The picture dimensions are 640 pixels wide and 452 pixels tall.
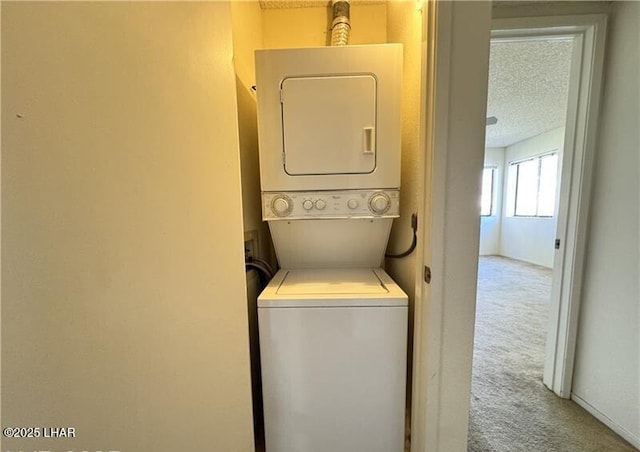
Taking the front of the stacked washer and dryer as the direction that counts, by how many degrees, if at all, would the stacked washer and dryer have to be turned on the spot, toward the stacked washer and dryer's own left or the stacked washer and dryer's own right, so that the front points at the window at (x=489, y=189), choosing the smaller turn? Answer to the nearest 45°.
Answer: approximately 135° to the stacked washer and dryer's own left

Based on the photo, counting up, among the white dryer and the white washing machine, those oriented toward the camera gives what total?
2

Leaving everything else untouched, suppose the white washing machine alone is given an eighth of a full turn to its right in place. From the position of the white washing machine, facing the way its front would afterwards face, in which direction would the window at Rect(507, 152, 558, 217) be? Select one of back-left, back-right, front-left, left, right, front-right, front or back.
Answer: back

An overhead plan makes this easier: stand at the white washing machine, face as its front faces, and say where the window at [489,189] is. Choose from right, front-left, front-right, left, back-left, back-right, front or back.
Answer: back-left

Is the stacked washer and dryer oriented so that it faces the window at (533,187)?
no

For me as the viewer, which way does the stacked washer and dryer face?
facing the viewer

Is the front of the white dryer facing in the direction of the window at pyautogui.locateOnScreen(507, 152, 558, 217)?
no

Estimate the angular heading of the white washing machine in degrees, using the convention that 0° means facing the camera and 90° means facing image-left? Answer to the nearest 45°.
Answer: approximately 0°
